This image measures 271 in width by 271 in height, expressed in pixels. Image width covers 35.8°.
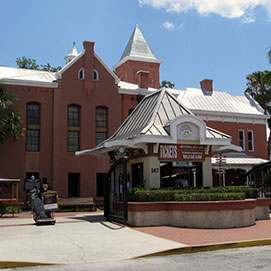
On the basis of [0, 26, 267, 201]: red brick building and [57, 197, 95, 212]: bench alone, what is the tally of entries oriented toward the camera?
2

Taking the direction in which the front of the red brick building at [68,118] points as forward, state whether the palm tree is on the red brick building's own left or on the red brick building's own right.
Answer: on the red brick building's own left

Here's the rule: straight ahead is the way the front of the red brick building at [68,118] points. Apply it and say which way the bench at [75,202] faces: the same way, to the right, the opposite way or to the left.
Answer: the same way

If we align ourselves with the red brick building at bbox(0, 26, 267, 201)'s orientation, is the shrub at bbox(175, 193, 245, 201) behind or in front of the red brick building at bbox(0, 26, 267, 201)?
in front

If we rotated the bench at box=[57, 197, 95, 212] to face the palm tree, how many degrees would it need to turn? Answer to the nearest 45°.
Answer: approximately 135° to its left

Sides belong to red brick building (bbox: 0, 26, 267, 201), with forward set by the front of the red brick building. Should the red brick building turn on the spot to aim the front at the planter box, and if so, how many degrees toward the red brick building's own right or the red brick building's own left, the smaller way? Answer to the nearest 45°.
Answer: approximately 45° to the red brick building's own left

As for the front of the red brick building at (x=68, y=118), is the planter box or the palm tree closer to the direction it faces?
the planter box

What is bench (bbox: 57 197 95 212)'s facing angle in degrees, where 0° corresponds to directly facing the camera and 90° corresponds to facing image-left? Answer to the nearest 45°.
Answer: approximately 0°

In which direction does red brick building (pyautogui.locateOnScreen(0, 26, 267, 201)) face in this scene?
toward the camera
